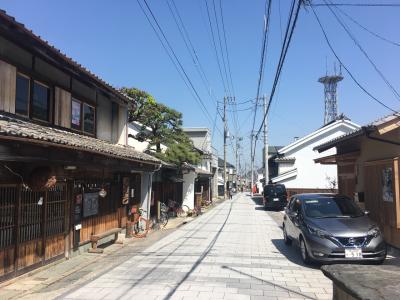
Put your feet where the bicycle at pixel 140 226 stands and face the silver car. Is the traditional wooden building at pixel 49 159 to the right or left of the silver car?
right

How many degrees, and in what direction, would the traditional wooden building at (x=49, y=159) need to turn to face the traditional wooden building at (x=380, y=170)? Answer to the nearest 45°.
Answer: approximately 45° to its left

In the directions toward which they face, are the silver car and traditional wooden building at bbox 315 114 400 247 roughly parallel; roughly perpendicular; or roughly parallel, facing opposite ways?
roughly perpendicular

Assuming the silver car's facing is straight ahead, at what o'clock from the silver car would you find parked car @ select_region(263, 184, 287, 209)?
The parked car is roughly at 7 o'clock from the silver car.

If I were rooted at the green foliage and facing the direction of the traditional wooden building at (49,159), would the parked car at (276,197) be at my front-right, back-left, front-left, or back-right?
back-left

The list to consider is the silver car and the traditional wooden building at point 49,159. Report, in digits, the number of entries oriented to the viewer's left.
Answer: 0

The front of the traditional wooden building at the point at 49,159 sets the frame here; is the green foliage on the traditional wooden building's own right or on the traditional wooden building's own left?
on the traditional wooden building's own left

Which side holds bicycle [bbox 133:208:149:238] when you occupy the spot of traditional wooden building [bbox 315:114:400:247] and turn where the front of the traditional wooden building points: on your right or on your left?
on your right

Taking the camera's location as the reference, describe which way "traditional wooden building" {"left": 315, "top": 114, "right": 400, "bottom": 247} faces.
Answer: facing the viewer and to the left of the viewer

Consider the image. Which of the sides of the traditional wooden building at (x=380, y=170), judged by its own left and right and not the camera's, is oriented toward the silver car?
front

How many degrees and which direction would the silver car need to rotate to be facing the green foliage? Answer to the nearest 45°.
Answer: approximately 180°

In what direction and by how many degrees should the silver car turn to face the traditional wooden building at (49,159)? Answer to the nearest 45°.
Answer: approximately 135° to its right

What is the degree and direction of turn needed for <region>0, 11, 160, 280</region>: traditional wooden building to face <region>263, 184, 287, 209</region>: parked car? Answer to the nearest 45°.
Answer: approximately 90° to its left

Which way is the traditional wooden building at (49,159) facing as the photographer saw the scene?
facing the viewer and to the right of the viewer

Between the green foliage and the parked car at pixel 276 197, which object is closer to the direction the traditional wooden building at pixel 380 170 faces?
the green foliage

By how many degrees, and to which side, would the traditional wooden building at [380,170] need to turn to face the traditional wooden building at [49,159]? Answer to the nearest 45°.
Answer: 0° — it already faces it

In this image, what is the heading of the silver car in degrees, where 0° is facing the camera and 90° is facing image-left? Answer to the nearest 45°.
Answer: approximately 315°
